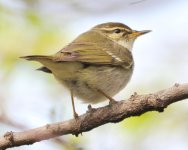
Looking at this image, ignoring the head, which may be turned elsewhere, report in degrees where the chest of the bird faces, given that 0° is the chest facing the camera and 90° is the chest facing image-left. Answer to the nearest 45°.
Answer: approximately 270°
